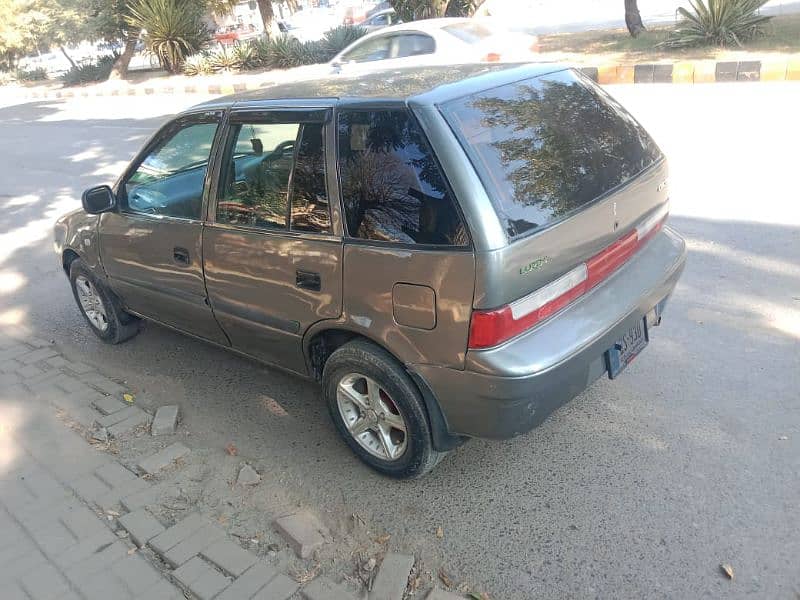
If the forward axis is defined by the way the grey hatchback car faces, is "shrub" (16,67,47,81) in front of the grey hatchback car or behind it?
in front

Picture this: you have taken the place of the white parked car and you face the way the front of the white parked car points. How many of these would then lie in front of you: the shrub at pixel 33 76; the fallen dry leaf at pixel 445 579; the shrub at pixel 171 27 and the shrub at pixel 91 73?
3

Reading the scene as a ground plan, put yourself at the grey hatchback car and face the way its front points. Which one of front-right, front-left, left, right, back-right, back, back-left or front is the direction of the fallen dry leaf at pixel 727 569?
back

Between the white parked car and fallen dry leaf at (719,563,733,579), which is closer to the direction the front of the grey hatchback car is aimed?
the white parked car

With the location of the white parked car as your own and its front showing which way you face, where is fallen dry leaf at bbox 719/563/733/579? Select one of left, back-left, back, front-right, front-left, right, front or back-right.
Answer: back-left

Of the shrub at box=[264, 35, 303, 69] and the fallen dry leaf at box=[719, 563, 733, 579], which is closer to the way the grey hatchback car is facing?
the shrub

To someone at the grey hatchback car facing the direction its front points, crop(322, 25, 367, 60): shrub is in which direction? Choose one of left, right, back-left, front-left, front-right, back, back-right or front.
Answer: front-right

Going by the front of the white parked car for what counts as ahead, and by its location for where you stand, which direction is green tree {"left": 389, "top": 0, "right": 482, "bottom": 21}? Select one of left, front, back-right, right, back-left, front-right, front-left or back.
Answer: front-right

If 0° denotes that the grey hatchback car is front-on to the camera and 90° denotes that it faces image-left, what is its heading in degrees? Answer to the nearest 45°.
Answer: approximately 135°

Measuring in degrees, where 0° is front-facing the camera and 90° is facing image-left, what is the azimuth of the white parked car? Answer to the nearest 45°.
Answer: approximately 135°

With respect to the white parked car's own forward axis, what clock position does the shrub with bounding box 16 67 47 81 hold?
The shrub is roughly at 12 o'clock from the white parked car.

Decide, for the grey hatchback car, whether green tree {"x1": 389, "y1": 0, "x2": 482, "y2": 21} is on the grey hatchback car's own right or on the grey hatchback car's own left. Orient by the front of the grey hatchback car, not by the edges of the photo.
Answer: on the grey hatchback car's own right
